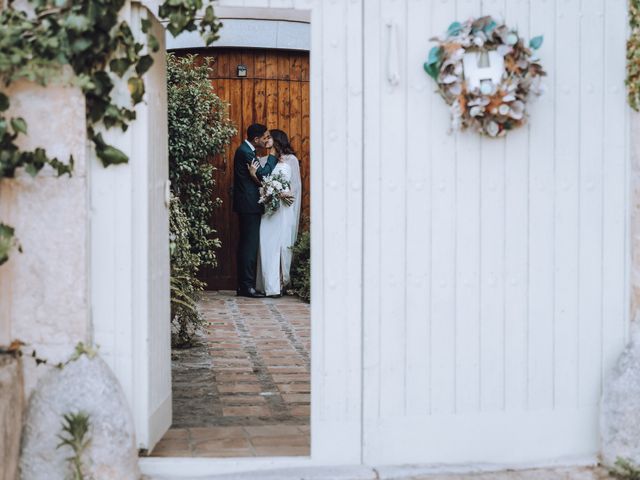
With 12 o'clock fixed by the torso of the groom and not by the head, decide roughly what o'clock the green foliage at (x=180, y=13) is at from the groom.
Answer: The green foliage is roughly at 3 o'clock from the groom.

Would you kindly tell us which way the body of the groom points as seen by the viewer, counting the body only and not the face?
to the viewer's right

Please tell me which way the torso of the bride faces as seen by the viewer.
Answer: to the viewer's left

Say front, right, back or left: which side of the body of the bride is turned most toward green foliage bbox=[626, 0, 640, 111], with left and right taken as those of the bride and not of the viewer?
left

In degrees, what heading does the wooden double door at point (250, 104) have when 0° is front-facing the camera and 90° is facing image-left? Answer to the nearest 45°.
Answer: approximately 0°

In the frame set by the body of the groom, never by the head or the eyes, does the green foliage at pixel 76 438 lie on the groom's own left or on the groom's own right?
on the groom's own right

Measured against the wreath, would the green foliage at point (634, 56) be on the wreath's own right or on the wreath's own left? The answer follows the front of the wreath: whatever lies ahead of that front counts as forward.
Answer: on the wreath's own left

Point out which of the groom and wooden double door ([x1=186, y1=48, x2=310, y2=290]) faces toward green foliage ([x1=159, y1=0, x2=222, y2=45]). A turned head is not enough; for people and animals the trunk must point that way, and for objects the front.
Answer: the wooden double door

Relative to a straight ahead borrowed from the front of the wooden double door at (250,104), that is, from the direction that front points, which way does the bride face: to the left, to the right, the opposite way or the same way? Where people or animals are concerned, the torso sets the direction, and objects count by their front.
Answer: to the right

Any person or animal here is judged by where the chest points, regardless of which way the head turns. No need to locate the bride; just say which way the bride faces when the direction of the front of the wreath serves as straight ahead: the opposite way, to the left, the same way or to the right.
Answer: to the right

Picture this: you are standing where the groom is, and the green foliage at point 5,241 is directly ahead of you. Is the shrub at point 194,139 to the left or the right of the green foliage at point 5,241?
right

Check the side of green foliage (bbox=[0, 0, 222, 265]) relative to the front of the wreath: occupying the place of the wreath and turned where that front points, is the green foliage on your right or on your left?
on your right

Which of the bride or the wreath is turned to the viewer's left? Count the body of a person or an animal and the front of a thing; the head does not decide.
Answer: the bride
